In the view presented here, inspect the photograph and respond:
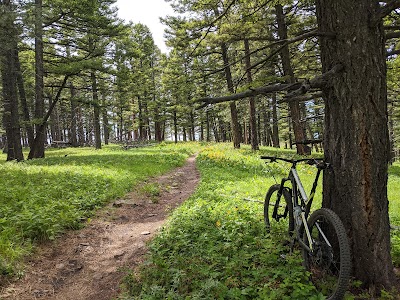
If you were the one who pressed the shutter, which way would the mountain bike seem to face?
facing away from the viewer and to the left of the viewer
